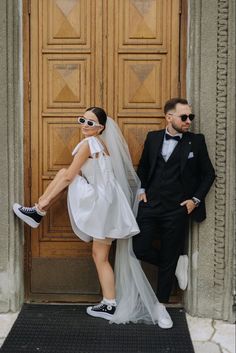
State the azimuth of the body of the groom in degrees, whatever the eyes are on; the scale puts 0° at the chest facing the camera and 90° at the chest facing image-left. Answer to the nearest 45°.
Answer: approximately 45°

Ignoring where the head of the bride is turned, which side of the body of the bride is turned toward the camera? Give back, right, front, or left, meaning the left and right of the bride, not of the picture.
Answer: left

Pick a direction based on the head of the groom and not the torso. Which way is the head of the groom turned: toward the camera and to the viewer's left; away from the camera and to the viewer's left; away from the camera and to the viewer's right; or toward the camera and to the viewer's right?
toward the camera and to the viewer's right

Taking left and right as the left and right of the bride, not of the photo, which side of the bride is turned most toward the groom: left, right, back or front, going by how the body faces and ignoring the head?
back

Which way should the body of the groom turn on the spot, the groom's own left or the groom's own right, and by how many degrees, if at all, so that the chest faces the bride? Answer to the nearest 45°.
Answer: approximately 45° to the groom's own right
